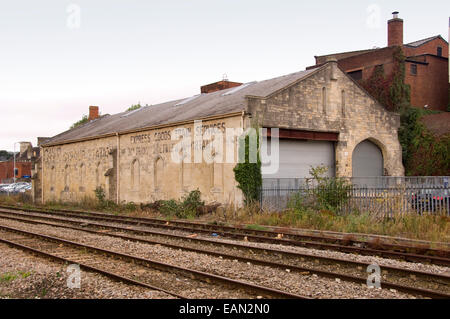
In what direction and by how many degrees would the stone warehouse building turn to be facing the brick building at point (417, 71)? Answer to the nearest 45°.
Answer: approximately 90° to its left

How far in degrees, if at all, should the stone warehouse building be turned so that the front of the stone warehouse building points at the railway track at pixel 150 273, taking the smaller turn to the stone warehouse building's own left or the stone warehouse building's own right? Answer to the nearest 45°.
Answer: approximately 45° to the stone warehouse building's own right

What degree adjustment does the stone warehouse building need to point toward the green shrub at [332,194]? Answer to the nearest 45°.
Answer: approximately 45° to its right

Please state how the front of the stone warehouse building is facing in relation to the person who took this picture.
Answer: facing the viewer and to the right of the viewer

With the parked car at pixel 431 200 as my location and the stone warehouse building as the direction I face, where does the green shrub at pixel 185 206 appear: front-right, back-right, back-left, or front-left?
front-left

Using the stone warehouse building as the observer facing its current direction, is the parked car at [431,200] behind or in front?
in front

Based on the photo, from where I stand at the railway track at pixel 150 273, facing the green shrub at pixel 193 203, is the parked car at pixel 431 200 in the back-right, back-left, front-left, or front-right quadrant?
front-right

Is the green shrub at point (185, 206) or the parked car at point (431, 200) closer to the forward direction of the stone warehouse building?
the parked car

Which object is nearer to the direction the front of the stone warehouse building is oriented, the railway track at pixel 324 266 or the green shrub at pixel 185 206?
the railway track

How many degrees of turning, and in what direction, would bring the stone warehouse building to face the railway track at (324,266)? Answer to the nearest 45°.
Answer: approximately 45° to its right

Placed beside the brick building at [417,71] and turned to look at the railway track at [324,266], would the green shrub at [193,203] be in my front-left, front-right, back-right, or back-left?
front-right

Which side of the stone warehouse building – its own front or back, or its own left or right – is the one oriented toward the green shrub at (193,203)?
right

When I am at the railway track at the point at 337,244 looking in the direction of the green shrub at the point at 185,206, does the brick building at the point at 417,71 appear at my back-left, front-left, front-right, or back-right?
front-right
